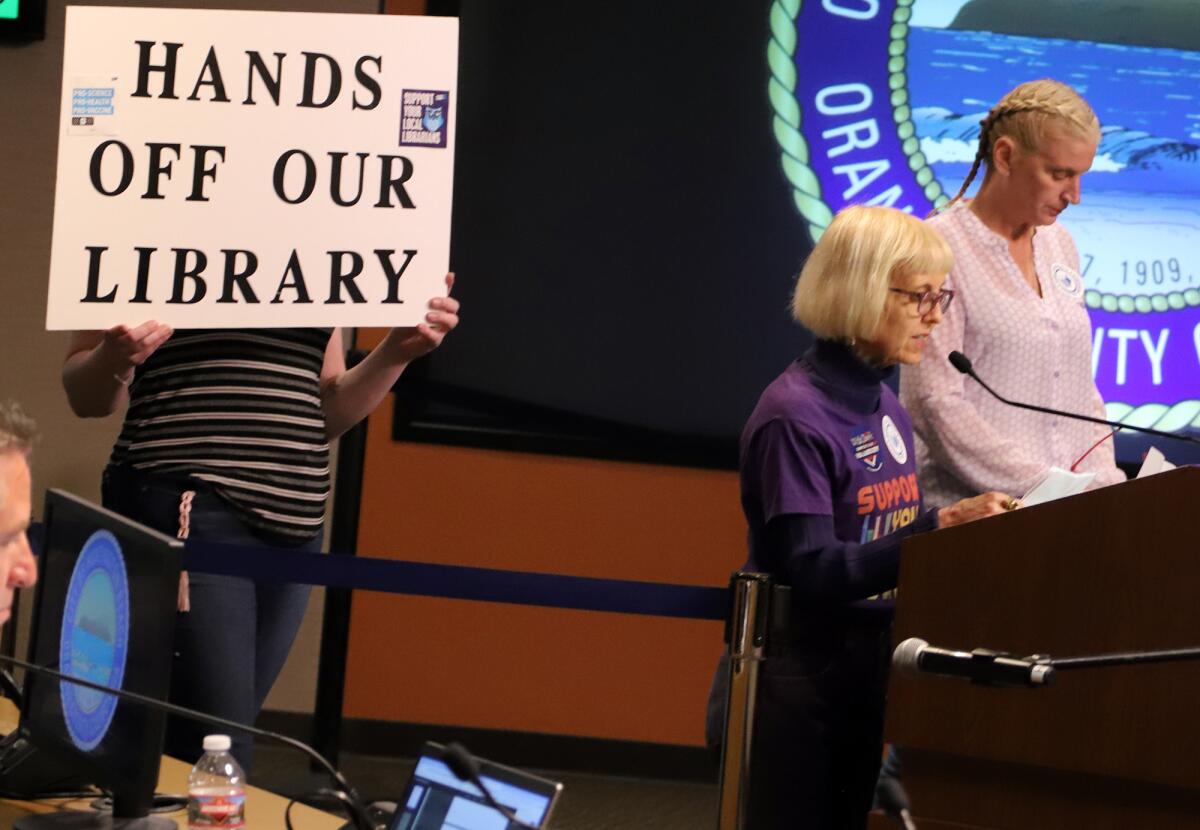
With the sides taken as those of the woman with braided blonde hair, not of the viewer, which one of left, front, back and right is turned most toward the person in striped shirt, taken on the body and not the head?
right

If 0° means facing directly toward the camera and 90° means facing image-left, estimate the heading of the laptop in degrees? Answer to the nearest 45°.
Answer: approximately 45°

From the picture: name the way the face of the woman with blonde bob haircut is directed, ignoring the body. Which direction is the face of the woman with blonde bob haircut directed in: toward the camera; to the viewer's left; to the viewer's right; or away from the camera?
to the viewer's right

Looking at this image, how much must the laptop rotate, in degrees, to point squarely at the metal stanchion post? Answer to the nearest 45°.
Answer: approximately 180°

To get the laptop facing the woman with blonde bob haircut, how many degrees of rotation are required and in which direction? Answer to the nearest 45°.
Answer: approximately 180°

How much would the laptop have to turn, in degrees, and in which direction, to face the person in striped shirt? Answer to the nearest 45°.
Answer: approximately 135° to its right
